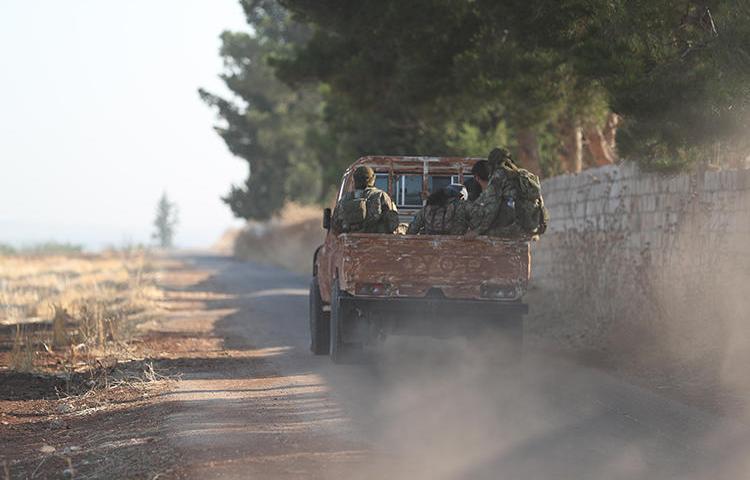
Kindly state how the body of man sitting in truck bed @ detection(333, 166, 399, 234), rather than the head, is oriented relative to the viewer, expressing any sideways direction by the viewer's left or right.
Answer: facing away from the viewer

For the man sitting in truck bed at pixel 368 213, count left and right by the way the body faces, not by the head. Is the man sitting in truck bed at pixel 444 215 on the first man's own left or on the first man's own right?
on the first man's own right

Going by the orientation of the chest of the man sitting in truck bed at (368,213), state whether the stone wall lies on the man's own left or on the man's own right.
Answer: on the man's own right

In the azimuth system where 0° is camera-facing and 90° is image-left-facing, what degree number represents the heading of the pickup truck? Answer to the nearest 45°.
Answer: approximately 180°
